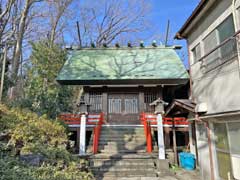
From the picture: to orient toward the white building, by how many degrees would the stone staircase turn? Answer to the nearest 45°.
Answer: approximately 45° to its left

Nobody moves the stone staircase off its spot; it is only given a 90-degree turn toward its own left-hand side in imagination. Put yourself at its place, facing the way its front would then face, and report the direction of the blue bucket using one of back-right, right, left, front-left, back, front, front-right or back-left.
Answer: front

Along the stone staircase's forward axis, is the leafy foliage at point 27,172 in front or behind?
in front

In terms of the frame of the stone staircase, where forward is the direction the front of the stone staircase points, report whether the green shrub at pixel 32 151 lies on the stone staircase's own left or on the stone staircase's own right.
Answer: on the stone staircase's own right

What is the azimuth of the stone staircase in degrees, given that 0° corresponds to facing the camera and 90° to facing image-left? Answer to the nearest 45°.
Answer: approximately 0°

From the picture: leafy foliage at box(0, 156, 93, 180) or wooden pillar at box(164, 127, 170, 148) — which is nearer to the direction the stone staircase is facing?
the leafy foliage

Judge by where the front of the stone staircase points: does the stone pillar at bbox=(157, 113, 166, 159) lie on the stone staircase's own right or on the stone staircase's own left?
on the stone staircase's own left
